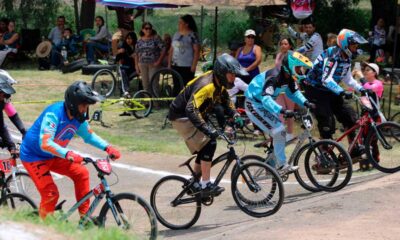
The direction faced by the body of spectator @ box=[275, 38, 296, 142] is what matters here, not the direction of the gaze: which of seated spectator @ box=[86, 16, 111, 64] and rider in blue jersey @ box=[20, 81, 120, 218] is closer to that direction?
the rider in blue jersey

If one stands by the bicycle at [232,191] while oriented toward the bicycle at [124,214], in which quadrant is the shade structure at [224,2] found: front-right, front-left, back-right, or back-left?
back-right

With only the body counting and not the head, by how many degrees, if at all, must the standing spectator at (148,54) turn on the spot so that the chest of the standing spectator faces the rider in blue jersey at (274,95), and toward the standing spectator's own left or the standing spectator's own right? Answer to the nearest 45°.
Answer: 0° — they already face them

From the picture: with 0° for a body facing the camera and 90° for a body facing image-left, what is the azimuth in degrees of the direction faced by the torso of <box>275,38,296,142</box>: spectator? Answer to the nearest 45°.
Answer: approximately 45°

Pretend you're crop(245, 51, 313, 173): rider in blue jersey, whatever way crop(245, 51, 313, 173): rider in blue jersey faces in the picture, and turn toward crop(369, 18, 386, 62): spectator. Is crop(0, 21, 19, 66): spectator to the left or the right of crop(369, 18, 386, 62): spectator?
left

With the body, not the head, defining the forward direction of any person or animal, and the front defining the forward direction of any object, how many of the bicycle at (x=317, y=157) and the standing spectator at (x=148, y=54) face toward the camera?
1
